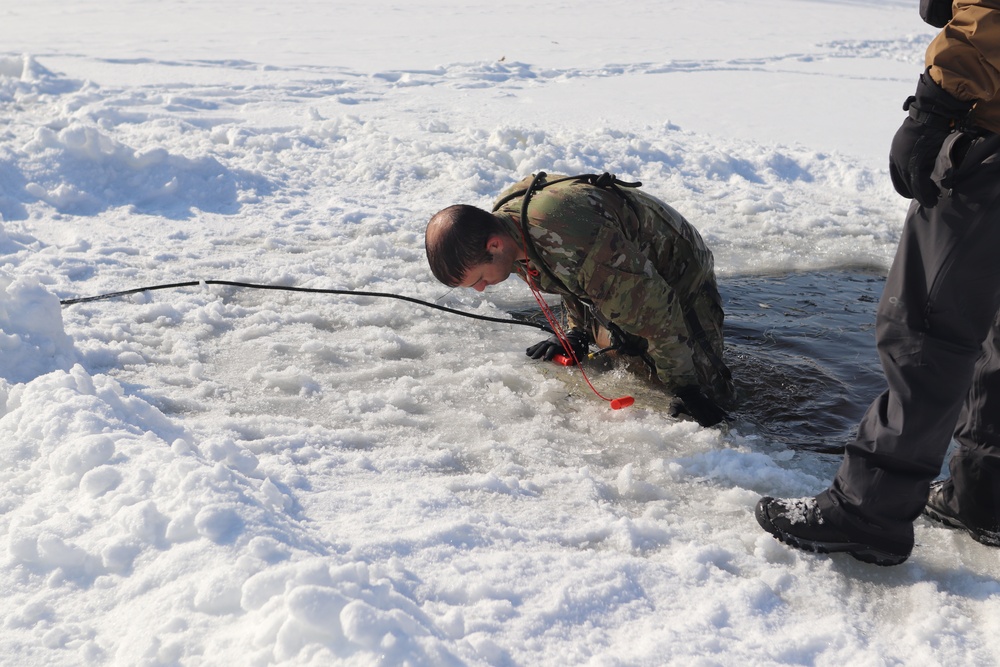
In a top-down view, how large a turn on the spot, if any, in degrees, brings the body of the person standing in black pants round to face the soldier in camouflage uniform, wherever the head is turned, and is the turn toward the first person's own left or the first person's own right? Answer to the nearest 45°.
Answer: approximately 45° to the first person's own right

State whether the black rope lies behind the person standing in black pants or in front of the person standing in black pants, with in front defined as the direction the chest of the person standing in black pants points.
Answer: in front

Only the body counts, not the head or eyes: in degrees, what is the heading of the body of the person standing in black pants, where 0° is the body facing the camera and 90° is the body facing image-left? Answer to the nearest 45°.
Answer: approximately 90°
